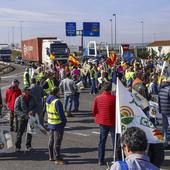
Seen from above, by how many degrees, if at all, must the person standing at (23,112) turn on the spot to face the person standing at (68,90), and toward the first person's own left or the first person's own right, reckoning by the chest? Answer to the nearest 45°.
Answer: approximately 135° to the first person's own left

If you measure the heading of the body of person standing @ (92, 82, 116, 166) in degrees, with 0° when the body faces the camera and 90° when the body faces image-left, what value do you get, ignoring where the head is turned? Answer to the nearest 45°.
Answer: approximately 180°

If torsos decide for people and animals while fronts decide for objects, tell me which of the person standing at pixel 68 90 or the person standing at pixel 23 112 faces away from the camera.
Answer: the person standing at pixel 68 90

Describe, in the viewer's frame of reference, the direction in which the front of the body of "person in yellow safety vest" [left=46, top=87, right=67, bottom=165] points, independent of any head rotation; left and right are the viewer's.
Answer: facing away from the viewer and to the right of the viewer

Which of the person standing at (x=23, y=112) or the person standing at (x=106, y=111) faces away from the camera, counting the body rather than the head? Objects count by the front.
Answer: the person standing at (x=106, y=111)

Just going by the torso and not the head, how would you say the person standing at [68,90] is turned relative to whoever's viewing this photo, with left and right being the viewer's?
facing away from the viewer

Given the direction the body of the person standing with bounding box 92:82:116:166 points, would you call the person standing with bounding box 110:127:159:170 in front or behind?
behind

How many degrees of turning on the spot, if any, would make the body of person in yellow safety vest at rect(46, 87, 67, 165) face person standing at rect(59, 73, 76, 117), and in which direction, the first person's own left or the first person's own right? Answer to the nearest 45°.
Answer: approximately 45° to the first person's own left

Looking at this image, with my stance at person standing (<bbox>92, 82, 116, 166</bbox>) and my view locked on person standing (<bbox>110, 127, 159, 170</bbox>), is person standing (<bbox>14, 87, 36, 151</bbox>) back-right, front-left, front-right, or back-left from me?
back-right

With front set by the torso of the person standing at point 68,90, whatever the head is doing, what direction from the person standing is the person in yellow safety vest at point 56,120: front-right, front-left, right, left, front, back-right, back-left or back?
back

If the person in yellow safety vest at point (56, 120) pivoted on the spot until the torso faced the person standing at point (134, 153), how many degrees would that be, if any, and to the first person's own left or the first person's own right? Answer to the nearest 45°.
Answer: approximately 135° to the first person's own right

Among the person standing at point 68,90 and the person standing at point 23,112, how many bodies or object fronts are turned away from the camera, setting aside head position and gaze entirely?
1
